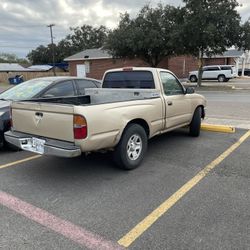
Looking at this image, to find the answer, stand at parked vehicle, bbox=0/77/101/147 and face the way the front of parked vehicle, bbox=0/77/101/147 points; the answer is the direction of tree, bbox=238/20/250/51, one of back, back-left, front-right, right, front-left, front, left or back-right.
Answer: back

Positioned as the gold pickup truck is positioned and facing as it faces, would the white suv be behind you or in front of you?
in front

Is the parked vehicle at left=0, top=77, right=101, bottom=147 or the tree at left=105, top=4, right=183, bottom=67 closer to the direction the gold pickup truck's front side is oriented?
the tree

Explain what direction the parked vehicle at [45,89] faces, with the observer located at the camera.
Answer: facing the viewer and to the left of the viewer

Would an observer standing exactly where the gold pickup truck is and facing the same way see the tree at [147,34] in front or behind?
in front

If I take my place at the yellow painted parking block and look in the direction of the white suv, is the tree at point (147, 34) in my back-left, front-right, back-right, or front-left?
front-left

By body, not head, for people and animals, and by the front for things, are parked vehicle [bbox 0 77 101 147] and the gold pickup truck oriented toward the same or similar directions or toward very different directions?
very different directions

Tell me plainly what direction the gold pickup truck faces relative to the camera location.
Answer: facing away from the viewer and to the right of the viewer

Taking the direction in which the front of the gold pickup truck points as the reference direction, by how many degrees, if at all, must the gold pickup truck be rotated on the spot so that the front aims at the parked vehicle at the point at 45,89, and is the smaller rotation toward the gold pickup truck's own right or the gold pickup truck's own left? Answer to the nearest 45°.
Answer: approximately 90° to the gold pickup truck's own left

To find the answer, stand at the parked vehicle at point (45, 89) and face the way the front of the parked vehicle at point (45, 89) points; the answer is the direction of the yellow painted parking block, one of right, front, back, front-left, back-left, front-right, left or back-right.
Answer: back-left

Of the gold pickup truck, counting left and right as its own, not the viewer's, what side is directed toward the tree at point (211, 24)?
front
